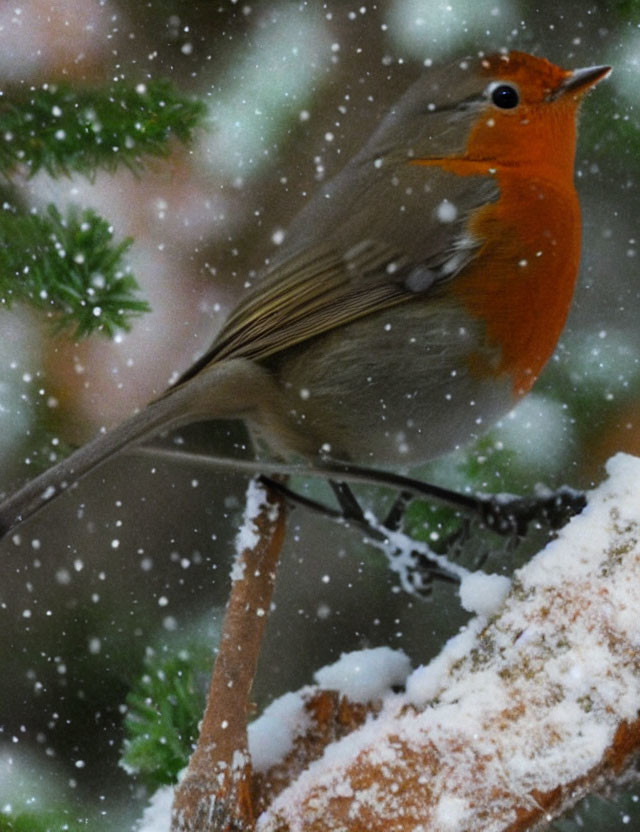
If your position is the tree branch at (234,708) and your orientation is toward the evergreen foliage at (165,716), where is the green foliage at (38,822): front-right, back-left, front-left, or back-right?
front-left

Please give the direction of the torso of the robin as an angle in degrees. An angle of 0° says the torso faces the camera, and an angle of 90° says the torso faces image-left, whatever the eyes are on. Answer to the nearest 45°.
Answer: approximately 270°
